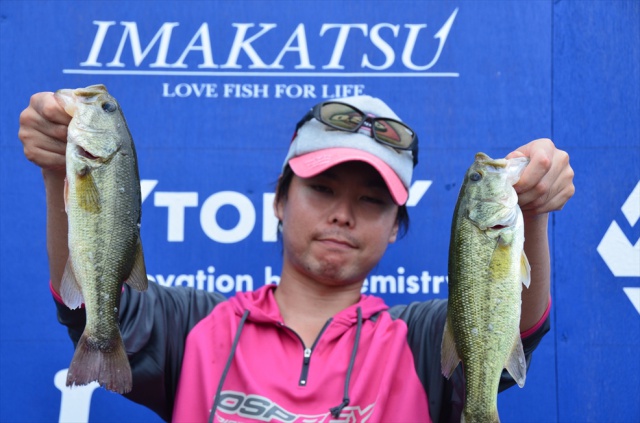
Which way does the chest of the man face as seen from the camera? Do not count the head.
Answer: toward the camera
